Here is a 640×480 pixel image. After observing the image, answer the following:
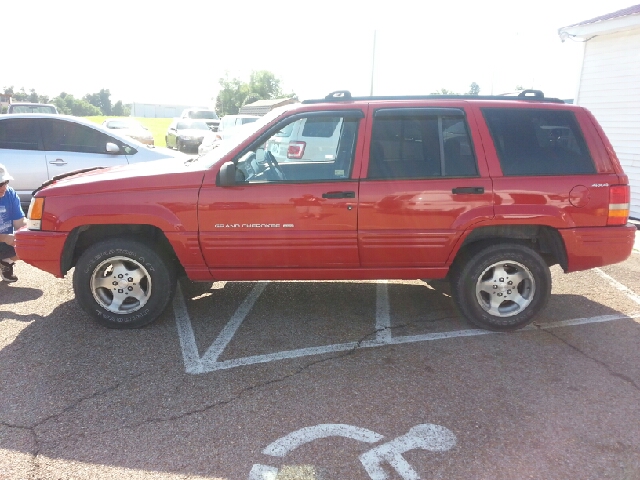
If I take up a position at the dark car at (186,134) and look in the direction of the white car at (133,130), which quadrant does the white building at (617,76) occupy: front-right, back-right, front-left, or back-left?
back-left

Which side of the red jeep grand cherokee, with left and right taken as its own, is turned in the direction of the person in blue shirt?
front

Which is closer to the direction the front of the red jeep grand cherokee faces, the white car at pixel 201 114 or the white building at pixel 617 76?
the white car

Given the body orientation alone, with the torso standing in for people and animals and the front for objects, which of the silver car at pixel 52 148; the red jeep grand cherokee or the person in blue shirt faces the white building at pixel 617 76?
the silver car

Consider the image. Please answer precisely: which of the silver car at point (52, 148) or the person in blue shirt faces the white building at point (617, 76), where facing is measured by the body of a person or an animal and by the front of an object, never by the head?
the silver car

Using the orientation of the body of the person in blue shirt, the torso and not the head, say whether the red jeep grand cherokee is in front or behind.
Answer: in front

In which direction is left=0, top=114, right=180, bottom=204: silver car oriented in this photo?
to the viewer's right

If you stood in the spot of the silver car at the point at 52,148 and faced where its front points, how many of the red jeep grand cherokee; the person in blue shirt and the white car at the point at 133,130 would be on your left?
1

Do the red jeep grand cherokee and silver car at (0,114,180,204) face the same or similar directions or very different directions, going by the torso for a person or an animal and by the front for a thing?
very different directions

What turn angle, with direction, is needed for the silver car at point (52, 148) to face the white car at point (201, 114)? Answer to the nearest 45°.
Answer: approximately 90° to its left

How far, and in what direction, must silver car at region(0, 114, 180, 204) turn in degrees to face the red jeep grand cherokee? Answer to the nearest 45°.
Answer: approximately 45° to its right

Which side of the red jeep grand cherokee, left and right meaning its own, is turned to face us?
left

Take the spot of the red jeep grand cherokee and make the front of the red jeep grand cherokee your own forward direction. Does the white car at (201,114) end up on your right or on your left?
on your right
